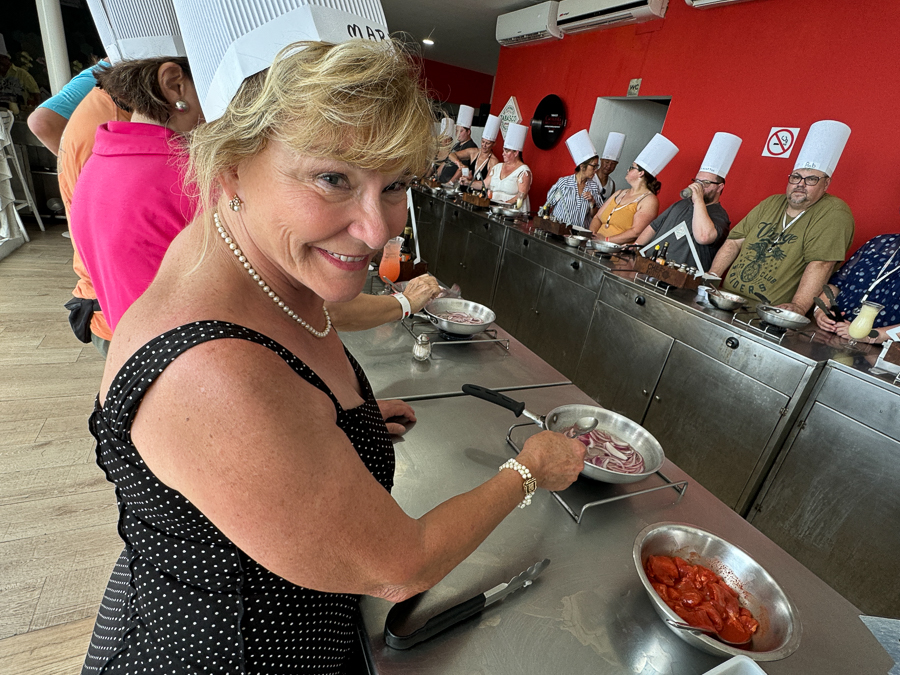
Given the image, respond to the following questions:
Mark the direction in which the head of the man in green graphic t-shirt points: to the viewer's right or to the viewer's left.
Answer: to the viewer's left

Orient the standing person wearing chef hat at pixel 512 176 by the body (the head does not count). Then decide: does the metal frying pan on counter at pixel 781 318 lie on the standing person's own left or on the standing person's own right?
on the standing person's own left

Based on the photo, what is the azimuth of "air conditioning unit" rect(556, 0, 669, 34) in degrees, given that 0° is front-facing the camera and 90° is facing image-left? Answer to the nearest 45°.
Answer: approximately 45°

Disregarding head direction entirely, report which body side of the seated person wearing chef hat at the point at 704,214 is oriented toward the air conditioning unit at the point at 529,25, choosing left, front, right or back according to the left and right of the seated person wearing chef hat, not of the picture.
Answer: right

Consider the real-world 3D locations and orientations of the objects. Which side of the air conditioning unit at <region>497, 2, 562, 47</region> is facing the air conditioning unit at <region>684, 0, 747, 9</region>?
left

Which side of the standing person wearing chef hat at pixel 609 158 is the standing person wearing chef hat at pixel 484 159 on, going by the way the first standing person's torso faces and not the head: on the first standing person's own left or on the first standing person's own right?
on the first standing person's own right

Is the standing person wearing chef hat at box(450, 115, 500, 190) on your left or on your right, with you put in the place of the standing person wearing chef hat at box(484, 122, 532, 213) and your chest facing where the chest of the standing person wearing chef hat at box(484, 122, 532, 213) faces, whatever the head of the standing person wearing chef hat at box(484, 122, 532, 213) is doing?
on your right

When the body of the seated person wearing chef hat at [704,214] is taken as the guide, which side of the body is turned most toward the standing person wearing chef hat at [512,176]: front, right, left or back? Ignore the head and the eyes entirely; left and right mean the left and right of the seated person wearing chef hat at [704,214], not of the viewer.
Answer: right

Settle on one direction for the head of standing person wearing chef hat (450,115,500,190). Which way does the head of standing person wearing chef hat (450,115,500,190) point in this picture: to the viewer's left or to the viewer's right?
to the viewer's left
